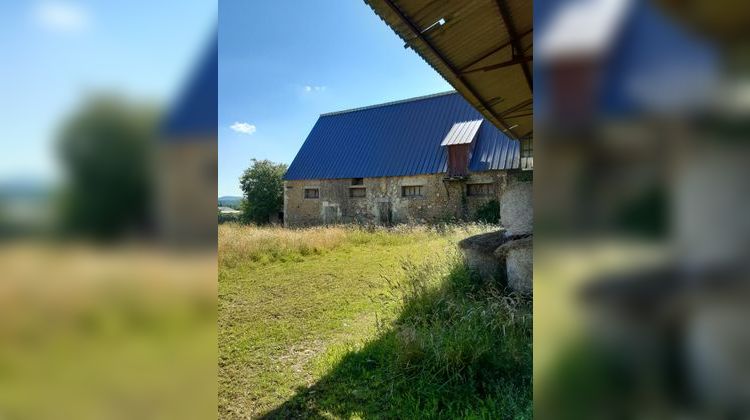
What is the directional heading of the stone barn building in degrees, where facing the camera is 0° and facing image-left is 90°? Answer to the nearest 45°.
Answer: approximately 0°
